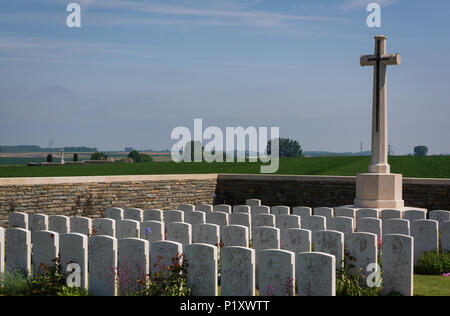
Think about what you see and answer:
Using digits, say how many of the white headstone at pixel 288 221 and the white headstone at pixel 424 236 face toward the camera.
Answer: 2

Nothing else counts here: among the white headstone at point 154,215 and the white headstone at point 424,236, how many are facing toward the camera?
2

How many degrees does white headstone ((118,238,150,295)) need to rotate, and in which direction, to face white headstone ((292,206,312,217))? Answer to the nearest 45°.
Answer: approximately 180°

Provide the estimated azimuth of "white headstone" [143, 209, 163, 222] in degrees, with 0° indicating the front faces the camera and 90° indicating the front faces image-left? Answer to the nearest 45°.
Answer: approximately 0°

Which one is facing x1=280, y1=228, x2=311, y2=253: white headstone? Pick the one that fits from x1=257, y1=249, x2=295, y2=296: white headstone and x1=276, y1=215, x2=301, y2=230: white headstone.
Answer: x1=276, y1=215, x2=301, y2=230: white headstone

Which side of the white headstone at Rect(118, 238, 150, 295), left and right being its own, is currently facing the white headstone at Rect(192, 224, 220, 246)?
back

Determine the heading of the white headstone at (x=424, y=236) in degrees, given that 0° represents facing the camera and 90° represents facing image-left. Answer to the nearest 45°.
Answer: approximately 0°
